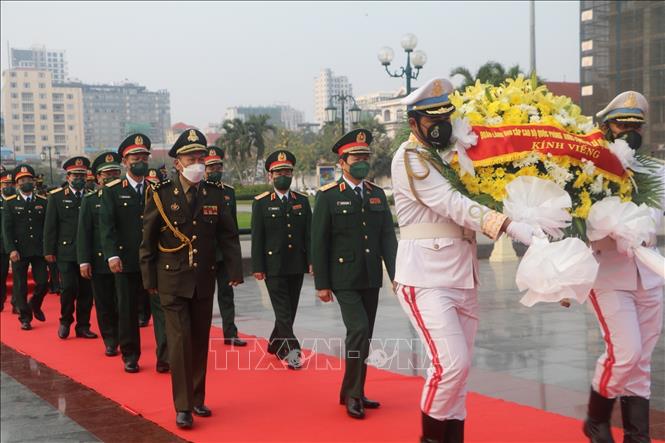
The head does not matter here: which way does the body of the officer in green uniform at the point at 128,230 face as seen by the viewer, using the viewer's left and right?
facing the viewer and to the right of the viewer

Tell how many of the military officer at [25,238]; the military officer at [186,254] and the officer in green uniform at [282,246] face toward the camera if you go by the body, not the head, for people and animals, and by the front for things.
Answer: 3

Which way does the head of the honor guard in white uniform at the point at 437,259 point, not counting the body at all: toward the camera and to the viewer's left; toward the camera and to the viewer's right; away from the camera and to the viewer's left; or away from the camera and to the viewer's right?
toward the camera and to the viewer's right

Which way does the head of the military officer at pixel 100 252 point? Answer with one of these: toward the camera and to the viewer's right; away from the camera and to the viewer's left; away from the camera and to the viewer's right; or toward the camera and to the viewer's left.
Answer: toward the camera and to the viewer's right

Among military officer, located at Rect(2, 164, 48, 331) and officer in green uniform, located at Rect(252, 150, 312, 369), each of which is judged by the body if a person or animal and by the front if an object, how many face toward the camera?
2

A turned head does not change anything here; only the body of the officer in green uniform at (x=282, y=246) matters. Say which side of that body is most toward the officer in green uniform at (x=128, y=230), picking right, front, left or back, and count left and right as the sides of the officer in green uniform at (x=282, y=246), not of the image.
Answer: right

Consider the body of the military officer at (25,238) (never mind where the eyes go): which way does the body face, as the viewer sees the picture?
toward the camera

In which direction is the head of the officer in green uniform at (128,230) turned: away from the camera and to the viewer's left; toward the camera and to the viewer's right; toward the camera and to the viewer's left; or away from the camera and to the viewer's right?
toward the camera and to the viewer's right

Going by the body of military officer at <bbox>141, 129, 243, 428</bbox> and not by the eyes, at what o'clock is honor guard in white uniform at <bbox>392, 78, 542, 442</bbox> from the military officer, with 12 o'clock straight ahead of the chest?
The honor guard in white uniform is roughly at 11 o'clock from the military officer.

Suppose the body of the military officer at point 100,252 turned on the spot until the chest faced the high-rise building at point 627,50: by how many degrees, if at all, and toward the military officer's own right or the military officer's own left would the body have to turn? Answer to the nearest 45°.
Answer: approximately 90° to the military officer's own left

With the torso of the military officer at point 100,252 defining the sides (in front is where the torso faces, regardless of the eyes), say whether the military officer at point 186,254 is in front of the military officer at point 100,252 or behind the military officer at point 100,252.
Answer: in front

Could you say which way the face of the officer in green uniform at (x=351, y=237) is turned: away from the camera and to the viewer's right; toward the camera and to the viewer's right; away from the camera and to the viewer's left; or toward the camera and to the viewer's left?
toward the camera and to the viewer's right

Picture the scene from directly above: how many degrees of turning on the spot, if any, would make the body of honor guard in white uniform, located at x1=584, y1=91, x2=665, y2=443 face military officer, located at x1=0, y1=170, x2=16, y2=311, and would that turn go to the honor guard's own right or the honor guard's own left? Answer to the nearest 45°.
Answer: approximately 180°

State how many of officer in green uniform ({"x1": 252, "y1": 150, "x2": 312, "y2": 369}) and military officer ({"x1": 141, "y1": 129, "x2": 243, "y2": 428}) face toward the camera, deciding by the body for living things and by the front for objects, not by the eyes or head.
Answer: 2
